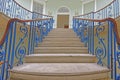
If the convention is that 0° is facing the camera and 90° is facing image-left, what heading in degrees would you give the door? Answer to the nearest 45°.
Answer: approximately 0°

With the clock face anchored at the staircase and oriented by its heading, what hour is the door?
The door is roughly at 6 o'clock from the staircase.

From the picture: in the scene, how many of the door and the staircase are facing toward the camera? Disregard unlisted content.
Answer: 2

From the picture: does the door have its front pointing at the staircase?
yes

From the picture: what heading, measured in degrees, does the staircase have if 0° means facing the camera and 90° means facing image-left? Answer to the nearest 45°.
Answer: approximately 0°
